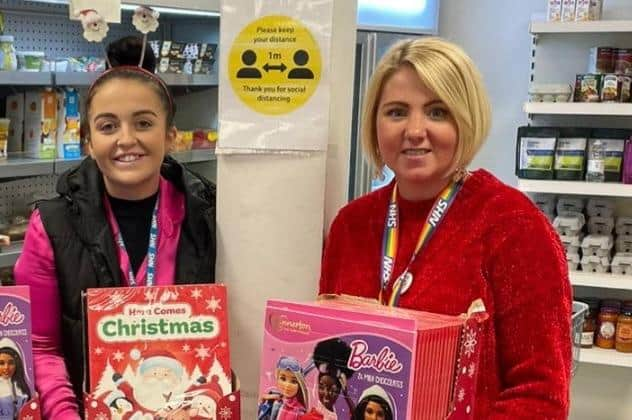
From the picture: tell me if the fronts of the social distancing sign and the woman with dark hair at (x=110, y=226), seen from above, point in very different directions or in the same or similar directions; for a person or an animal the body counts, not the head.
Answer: same or similar directions

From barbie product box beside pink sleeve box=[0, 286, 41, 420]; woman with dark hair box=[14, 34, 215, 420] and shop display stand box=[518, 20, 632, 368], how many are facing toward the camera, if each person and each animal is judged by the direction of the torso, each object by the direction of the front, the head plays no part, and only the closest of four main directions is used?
3

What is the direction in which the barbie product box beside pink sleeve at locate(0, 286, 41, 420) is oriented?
toward the camera

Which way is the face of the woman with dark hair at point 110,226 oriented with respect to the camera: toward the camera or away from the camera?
toward the camera

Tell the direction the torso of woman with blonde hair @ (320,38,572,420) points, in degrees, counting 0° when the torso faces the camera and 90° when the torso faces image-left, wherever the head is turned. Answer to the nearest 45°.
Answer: approximately 45°

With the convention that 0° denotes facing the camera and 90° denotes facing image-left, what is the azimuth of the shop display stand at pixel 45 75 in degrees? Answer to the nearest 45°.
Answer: approximately 0°

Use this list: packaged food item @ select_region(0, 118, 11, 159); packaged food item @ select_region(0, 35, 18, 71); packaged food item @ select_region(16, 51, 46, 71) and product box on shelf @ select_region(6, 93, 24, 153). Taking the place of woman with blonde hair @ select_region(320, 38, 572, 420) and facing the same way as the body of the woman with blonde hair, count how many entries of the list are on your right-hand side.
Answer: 4

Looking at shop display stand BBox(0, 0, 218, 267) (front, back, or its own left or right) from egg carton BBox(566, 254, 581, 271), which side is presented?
left

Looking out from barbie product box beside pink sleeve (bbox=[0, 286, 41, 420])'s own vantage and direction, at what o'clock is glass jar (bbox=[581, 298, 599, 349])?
The glass jar is roughly at 8 o'clock from the barbie product box beside pink sleeve.

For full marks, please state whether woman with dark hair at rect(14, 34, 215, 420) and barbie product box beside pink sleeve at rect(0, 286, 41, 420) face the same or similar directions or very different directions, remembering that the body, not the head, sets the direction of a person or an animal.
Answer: same or similar directions

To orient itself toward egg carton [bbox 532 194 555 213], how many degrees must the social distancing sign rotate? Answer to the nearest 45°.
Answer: approximately 135° to its left

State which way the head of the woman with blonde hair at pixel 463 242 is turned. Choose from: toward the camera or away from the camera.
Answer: toward the camera

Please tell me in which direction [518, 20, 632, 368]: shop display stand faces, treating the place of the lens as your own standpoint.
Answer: facing the viewer

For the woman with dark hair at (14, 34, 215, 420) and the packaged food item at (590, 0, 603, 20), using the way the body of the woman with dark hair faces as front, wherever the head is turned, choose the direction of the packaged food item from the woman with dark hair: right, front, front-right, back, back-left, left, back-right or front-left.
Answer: back-left
